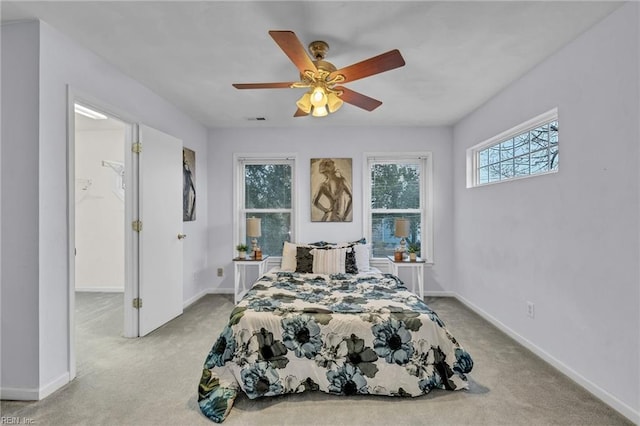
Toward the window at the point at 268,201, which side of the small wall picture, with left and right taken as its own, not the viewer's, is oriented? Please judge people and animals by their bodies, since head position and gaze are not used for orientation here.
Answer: front

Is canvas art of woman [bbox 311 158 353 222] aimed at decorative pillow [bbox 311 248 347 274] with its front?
yes

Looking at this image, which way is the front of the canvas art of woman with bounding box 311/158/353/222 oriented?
toward the camera

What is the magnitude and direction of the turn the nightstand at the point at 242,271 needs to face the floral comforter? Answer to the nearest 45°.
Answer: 0° — it already faces it

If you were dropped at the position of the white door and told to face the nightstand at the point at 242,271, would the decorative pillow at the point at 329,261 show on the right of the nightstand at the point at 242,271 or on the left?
right

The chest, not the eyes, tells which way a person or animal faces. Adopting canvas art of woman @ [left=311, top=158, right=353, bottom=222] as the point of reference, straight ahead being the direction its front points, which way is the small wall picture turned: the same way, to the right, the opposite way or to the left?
to the left

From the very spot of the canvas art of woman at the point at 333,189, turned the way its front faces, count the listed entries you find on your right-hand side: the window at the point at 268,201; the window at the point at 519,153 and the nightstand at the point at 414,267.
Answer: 1

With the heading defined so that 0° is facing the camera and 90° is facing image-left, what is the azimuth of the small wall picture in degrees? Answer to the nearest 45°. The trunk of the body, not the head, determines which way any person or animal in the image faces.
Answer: approximately 270°

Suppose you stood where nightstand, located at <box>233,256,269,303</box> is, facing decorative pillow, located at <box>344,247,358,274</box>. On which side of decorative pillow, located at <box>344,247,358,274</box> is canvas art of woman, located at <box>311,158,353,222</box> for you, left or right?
left

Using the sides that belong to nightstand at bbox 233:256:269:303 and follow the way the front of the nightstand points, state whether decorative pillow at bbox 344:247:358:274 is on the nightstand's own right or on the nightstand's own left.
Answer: on the nightstand's own left

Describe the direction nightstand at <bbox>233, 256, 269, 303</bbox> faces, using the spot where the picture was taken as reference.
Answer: facing the viewer

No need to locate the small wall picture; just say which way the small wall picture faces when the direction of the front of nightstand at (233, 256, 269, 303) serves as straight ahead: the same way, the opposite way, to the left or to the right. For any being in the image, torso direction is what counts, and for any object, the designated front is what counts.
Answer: to the left

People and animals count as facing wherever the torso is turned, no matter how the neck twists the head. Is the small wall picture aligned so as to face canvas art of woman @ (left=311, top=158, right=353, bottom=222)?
yes
